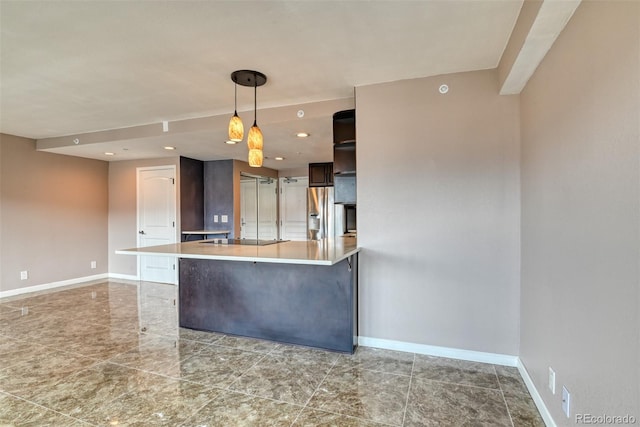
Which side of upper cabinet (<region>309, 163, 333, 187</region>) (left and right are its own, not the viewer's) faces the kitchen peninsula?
front

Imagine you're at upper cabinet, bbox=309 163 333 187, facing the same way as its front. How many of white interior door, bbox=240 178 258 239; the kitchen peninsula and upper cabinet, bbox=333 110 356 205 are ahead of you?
2

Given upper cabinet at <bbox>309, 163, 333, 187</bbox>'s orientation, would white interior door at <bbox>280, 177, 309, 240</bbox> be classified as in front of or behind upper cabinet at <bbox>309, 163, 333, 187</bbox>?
behind

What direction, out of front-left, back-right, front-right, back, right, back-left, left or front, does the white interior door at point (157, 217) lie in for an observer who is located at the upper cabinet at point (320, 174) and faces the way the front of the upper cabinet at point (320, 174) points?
right

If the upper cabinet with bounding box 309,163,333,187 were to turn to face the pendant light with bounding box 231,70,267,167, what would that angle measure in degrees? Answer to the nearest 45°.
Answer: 0° — it already faces it

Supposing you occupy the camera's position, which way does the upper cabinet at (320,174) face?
facing the viewer

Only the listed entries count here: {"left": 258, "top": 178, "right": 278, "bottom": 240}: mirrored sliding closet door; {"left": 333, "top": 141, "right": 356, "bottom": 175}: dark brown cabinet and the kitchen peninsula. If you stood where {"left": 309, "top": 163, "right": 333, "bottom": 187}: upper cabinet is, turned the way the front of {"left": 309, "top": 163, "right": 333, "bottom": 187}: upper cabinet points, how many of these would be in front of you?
2

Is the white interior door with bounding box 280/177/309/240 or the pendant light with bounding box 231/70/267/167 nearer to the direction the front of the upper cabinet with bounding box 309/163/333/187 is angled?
the pendant light

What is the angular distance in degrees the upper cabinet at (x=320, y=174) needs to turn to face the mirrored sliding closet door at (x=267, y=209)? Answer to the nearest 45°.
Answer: approximately 135° to its right

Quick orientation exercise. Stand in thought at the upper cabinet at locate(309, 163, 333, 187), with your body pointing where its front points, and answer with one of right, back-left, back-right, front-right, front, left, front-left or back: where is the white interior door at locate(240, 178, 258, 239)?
back-right

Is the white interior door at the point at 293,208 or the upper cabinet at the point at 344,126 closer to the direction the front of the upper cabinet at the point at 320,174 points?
the upper cabinet

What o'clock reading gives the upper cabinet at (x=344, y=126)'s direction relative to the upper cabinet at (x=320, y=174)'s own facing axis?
the upper cabinet at (x=344, y=126) is roughly at 12 o'clock from the upper cabinet at (x=320, y=174).
